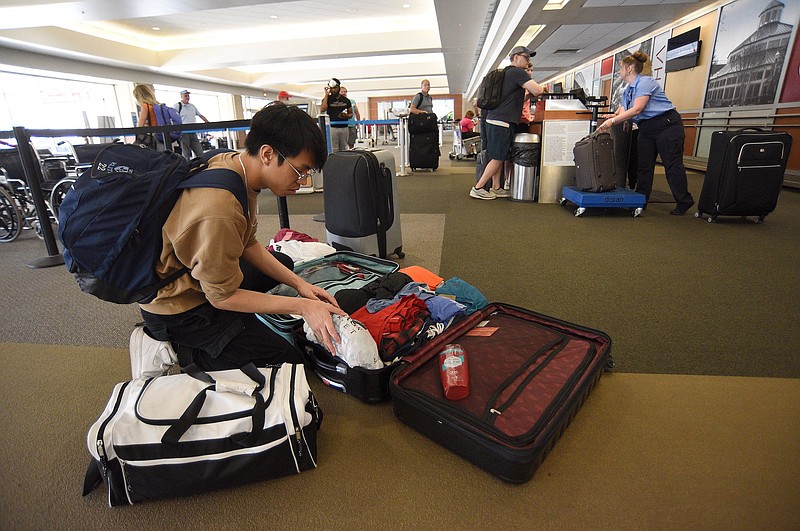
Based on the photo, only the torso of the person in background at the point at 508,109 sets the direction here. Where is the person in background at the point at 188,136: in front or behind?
behind

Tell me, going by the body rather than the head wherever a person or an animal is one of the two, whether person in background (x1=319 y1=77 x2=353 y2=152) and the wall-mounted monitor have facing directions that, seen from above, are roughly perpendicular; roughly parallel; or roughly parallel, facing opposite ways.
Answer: roughly perpendicular

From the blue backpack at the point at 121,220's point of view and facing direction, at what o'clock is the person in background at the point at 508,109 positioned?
The person in background is roughly at 5 o'clock from the blue backpack.

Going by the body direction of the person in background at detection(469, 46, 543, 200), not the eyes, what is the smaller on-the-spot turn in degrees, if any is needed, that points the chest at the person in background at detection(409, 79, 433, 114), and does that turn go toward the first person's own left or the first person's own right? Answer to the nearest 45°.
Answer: approximately 135° to the first person's own left

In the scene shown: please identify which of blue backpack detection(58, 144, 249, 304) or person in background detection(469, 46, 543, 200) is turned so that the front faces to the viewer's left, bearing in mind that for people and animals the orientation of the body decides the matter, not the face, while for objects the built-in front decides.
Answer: the blue backpack

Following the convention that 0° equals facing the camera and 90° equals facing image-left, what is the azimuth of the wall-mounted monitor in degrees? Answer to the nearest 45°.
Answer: approximately 45°

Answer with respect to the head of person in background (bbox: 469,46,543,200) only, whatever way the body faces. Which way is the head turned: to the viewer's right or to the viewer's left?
to the viewer's right

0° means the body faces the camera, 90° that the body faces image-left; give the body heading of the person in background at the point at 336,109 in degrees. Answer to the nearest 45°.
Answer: approximately 0°
